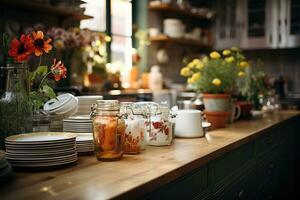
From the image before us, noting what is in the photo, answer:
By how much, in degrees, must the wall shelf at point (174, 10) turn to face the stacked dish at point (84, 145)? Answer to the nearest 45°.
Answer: approximately 45° to its right

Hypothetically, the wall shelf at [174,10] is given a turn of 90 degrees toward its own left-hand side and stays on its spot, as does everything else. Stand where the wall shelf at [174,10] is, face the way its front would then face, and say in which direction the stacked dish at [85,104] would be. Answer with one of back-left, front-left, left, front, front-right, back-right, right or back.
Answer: back-right

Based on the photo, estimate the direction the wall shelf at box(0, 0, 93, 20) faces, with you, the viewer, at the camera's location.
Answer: facing the viewer and to the right of the viewer

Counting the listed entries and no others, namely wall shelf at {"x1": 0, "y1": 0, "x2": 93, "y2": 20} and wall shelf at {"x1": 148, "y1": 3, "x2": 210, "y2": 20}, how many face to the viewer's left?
0

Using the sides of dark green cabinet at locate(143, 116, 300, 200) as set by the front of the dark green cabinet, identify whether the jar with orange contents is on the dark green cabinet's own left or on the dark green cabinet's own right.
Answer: on the dark green cabinet's own right

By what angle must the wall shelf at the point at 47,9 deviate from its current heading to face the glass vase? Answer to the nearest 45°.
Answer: approximately 45° to its right

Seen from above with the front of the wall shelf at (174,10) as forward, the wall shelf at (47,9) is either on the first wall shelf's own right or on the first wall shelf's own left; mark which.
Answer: on the first wall shelf's own right

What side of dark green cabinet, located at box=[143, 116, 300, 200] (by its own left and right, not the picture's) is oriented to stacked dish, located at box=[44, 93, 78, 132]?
right

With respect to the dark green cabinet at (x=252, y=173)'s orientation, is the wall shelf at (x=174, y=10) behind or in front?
behind

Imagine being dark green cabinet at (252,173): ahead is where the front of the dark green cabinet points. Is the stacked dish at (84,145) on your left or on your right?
on your right

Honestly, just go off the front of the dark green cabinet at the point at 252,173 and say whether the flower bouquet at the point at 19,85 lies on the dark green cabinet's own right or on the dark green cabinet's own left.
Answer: on the dark green cabinet's own right
